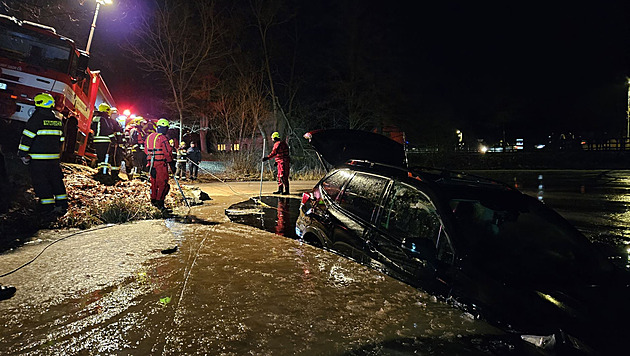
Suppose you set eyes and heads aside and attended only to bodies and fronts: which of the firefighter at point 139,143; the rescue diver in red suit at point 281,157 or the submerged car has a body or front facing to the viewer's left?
the rescue diver in red suit

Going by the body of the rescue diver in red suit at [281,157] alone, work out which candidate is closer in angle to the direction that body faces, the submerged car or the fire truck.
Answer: the fire truck

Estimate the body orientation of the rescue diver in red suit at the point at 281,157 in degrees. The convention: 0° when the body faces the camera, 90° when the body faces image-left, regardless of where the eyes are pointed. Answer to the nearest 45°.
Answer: approximately 90°
